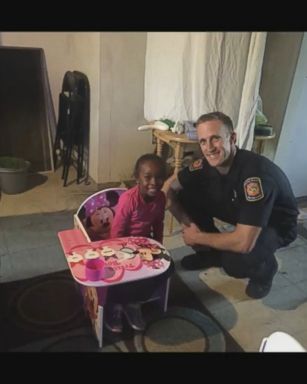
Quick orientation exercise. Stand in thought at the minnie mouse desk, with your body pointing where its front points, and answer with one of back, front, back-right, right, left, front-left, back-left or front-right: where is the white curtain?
left

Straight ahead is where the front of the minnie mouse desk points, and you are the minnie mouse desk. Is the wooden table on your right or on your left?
on your left

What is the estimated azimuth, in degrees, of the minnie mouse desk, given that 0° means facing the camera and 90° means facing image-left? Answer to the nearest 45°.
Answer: approximately 315°
